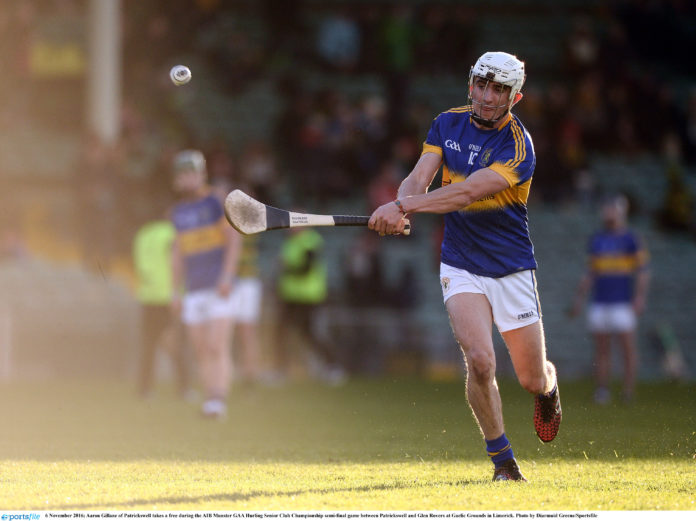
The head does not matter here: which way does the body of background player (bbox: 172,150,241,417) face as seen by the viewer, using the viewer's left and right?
facing the viewer and to the left of the viewer

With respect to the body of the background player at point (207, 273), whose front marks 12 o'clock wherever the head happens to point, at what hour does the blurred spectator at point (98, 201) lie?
The blurred spectator is roughly at 4 o'clock from the background player.

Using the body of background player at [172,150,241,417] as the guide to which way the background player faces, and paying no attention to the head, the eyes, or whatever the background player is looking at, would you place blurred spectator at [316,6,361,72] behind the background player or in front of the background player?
behind

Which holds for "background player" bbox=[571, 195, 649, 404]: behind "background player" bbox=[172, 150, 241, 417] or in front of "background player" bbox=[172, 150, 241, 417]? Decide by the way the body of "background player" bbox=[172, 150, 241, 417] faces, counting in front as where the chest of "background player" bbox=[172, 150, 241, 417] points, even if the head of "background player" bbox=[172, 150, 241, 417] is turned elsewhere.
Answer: behind

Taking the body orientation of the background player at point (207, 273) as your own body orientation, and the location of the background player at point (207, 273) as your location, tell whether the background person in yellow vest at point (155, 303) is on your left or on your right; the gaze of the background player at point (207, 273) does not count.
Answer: on your right
